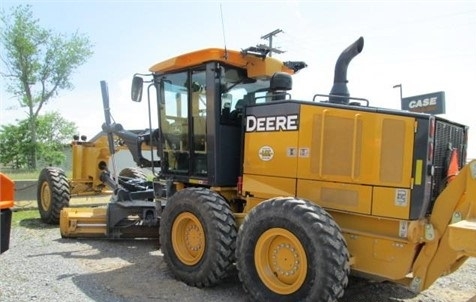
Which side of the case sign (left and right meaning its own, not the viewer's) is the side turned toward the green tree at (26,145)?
right

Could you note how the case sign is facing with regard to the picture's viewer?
facing the viewer and to the left of the viewer

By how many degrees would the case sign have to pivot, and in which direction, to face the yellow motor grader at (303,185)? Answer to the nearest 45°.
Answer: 0° — it already faces it

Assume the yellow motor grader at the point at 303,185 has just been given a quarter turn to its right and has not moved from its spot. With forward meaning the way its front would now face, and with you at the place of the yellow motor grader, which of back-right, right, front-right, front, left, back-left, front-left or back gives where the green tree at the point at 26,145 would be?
left

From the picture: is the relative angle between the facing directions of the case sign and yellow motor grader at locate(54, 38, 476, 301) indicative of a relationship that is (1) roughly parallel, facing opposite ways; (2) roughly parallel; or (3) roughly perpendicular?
roughly perpendicular

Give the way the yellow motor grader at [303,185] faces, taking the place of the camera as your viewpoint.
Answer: facing away from the viewer and to the left of the viewer

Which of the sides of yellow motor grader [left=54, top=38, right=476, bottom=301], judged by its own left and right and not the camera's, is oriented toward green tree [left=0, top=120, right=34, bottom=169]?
front

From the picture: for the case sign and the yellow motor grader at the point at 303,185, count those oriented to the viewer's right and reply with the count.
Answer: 0

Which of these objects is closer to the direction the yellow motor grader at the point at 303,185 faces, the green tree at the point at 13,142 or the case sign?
the green tree
